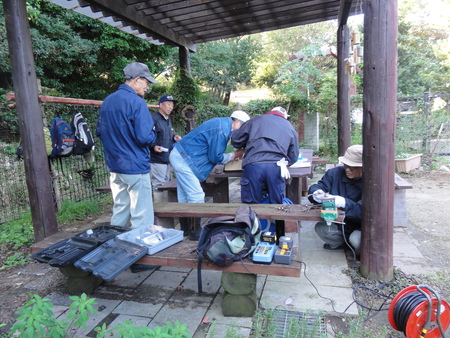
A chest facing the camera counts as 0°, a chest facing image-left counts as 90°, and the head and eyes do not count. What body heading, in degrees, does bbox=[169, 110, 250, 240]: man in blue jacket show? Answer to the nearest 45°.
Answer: approximately 270°

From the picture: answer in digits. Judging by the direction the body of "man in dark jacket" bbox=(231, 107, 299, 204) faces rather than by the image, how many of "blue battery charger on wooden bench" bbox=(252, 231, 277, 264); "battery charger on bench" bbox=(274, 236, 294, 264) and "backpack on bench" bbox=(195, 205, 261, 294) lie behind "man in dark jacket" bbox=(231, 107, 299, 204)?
3

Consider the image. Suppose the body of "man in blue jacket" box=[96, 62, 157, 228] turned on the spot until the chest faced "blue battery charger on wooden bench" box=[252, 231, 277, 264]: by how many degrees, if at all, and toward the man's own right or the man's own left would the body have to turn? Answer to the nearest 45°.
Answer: approximately 90° to the man's own right

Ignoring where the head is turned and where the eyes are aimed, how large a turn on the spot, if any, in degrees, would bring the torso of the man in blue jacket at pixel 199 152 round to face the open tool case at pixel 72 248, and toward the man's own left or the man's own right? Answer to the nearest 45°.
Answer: approximately 135° to the man's own right

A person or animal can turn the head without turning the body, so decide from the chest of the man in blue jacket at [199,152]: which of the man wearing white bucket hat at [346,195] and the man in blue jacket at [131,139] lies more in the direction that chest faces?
the man wearing white bucket hat

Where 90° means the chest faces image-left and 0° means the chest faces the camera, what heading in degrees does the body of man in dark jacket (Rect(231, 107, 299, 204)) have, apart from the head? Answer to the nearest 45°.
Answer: approximately 180°

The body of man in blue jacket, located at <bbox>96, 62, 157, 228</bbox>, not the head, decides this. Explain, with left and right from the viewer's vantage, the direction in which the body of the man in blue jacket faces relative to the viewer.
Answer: facing away from the viewer and to the right of the viewer

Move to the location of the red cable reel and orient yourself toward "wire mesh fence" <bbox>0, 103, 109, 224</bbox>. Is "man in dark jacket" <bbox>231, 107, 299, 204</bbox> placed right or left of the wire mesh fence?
right

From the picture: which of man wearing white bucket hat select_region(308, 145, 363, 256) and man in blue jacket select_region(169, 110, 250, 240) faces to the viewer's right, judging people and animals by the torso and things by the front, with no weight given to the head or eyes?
the man in blue jacket

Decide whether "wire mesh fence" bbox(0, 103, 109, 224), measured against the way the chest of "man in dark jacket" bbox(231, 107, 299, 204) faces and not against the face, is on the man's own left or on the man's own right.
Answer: on the man's own left

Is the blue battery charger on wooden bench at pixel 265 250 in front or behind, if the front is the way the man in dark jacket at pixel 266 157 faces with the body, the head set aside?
behind
